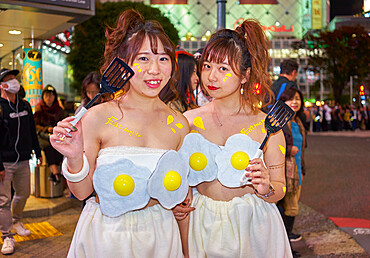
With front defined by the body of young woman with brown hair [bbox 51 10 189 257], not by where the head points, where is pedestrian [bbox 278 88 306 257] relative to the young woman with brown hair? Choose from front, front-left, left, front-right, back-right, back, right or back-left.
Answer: back-left

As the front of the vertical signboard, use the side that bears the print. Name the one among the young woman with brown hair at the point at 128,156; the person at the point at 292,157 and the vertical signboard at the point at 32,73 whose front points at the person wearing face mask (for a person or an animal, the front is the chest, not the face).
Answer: the vertical signboard

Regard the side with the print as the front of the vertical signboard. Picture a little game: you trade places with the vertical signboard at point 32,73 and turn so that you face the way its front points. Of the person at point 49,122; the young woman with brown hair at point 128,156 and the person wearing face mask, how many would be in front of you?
3

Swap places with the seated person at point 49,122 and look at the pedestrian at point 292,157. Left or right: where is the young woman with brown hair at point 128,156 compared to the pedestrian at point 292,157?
right

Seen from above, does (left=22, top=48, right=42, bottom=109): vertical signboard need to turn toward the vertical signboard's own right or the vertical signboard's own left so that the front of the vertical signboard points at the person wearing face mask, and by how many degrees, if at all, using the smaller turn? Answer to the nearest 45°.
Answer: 0° — it already faces them

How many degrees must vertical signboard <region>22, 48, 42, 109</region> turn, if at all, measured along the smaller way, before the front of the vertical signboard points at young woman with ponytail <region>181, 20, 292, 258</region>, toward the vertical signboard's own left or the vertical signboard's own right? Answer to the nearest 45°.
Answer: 0° — it already faces them

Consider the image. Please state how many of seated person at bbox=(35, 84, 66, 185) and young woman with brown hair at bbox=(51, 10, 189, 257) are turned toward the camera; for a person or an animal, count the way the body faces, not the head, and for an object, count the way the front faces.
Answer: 2
